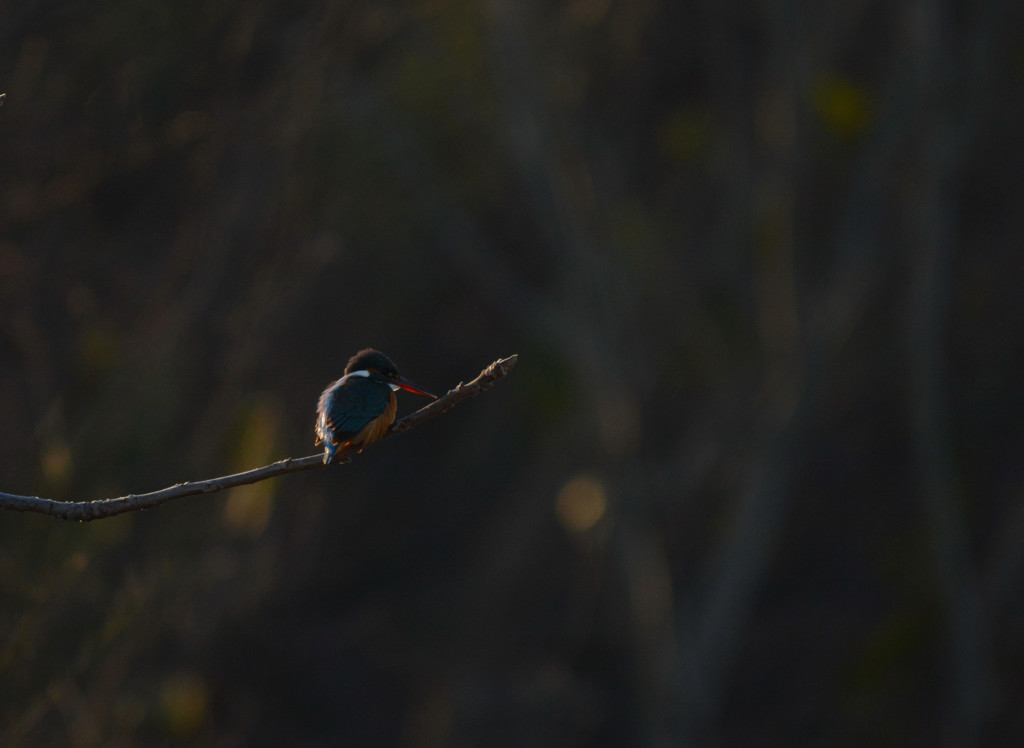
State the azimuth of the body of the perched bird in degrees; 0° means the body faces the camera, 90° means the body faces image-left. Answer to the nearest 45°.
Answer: approximately 225°
